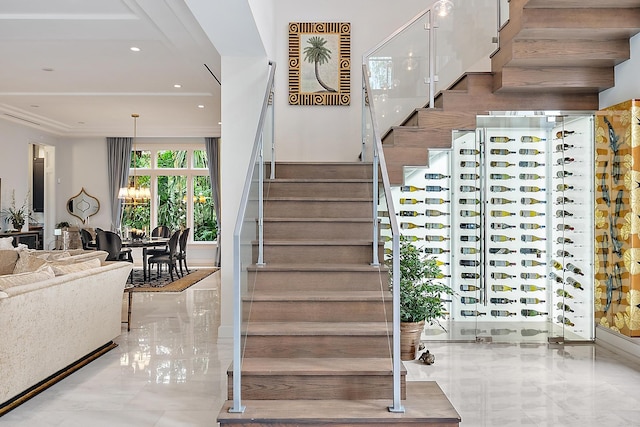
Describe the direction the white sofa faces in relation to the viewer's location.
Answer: facing away from the viewer and to the left of the viewer

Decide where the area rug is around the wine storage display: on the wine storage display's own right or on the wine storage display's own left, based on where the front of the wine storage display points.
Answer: on the wine storage display's own right

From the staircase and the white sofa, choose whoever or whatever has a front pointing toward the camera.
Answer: the staircase

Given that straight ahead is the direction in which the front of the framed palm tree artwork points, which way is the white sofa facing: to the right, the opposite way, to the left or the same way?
to the right

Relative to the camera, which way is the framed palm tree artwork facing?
toward the camera

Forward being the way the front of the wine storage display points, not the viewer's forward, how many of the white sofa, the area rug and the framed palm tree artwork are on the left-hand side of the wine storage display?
0

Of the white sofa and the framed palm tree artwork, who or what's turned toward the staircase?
the framed palm tree artwork

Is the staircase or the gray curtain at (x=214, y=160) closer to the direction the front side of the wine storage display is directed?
the staircase

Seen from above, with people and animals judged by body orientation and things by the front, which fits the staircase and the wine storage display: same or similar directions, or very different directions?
same or similar directions

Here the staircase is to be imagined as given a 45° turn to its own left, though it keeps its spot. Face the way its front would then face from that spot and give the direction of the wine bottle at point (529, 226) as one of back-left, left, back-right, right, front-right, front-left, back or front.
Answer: left

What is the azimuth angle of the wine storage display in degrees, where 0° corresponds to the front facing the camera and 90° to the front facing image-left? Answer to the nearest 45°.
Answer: approximately 0°

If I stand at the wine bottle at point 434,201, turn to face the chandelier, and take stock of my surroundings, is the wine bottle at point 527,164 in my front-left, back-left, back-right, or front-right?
back-right

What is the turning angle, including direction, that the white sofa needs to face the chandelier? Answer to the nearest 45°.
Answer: approximately 45° to its right

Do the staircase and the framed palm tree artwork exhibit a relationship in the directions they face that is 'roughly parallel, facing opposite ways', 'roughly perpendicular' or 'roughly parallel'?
roughly parallel
